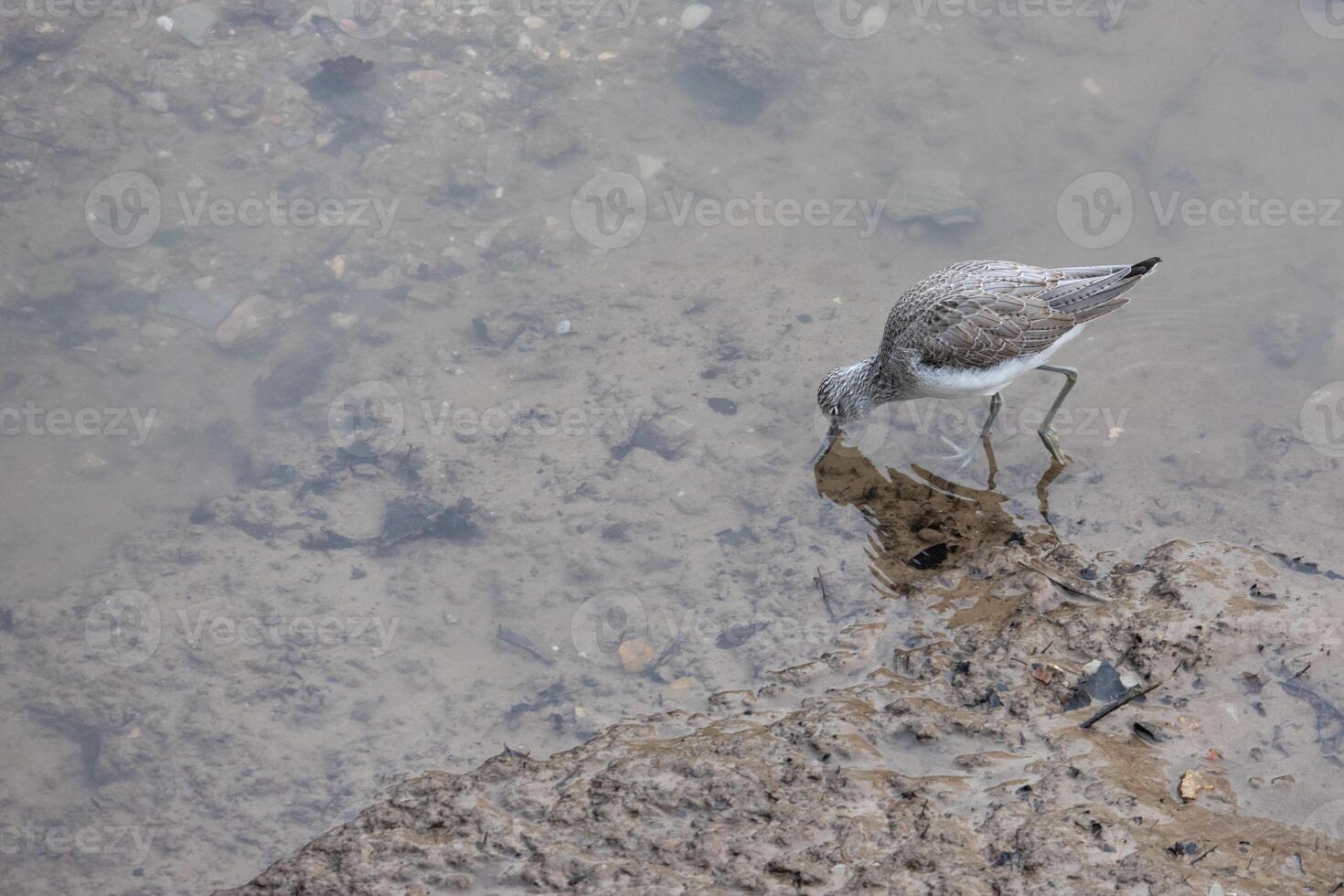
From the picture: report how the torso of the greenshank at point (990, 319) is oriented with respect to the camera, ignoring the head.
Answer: to the viewer's left

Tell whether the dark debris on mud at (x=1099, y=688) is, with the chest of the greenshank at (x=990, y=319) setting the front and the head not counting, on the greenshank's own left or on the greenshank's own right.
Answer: on the greenshank's own left

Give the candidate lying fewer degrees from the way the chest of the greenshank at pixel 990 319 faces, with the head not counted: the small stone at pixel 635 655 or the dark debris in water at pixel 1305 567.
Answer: the small stone

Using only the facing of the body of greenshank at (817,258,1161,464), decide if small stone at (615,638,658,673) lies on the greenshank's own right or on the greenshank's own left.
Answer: on the greenshank's own left

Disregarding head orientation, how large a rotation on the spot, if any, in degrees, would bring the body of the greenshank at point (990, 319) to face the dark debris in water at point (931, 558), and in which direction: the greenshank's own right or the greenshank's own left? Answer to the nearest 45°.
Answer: approximately 90° to the greenshank's own left
